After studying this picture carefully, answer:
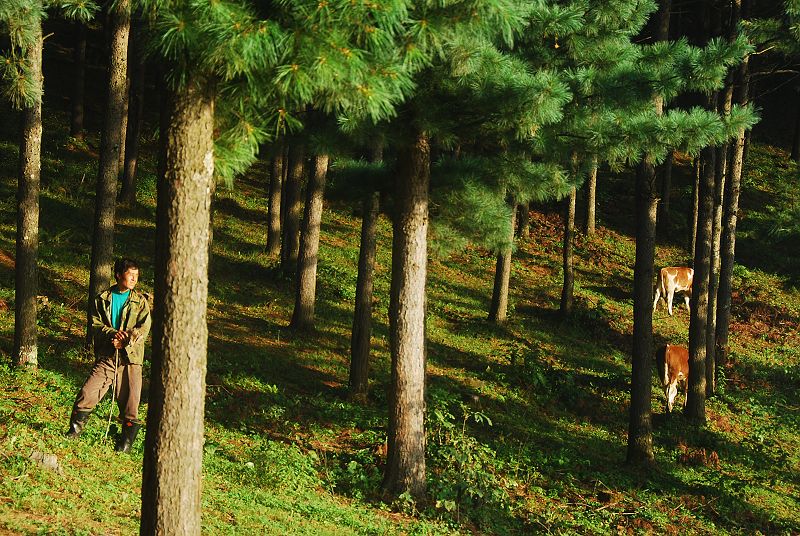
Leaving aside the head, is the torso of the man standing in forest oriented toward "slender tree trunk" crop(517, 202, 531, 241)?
no

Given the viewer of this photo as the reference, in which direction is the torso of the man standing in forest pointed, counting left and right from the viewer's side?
facing the viewer

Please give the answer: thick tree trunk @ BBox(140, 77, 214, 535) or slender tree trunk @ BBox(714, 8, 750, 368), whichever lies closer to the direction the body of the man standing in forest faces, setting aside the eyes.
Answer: the thick tree trunk

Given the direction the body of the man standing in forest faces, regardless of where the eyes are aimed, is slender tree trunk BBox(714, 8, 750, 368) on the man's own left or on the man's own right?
on the man's own left

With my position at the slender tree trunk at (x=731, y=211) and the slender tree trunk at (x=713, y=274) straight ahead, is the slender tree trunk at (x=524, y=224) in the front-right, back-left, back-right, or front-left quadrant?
back-right

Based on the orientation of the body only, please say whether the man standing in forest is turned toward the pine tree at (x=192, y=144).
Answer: yes

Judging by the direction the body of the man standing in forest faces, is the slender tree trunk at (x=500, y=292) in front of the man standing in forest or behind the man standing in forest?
behind

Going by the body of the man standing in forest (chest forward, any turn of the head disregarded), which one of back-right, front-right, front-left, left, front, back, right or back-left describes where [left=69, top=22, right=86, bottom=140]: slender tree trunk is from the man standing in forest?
back

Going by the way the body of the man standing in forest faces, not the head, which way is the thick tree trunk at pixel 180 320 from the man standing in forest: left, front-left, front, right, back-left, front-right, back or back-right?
front

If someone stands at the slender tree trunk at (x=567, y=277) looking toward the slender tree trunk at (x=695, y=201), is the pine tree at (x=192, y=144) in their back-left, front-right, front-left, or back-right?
back-right

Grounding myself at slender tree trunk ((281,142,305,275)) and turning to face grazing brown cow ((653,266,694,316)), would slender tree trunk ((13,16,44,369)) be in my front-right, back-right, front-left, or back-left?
back-right

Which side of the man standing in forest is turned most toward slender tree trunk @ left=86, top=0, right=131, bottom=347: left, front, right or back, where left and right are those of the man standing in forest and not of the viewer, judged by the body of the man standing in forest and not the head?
back

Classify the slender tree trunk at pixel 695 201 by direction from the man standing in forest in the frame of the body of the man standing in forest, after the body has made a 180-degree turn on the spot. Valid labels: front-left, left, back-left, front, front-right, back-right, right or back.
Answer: front-right
